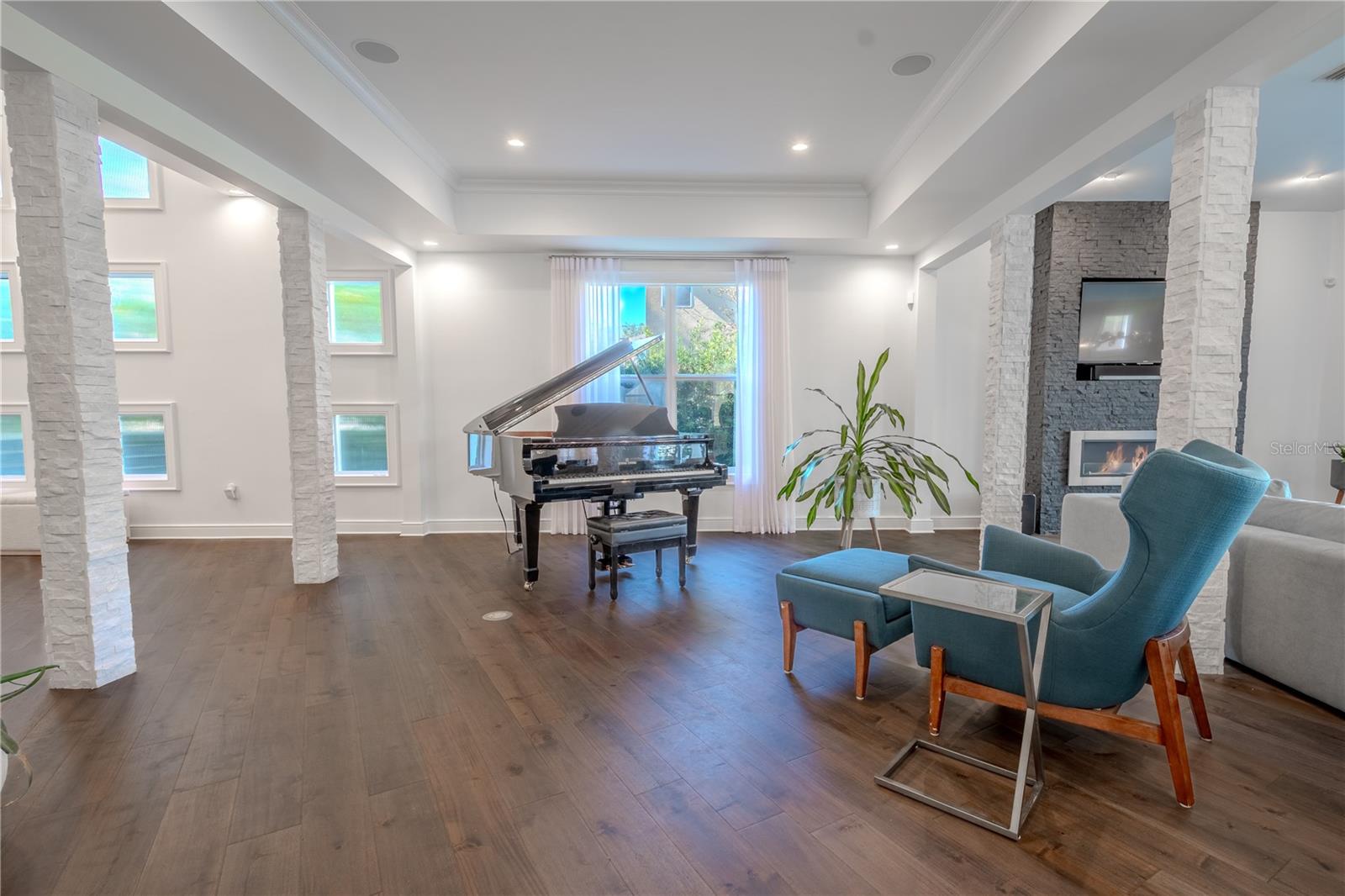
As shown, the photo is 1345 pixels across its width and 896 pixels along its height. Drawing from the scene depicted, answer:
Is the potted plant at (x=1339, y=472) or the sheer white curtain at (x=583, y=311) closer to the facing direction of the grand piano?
the potted plant

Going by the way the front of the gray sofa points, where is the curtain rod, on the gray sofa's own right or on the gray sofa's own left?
on the gray sofa's own left

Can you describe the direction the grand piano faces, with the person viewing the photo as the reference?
facing the viewer and to the right of the viewer

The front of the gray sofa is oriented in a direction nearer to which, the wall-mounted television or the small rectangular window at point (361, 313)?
the wall-mounted television

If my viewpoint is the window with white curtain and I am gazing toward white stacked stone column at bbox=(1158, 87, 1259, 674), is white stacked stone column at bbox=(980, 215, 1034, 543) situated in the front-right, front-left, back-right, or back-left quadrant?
front-left

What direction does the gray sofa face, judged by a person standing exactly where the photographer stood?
facing away from the viewer and to the right of the viewer

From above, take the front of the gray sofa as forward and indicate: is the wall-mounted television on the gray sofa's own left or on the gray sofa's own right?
on the gray sofa's own left

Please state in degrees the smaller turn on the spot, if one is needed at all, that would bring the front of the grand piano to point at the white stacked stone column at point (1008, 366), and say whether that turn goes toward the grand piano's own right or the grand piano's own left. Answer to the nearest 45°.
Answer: approximately 45° to the grand piano's own left

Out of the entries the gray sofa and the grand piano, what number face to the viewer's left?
0

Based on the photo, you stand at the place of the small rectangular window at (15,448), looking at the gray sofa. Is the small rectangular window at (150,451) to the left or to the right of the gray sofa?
left

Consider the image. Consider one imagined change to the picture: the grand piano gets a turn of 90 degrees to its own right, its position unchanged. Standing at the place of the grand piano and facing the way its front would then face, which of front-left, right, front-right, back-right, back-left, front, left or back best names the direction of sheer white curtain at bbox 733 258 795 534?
back

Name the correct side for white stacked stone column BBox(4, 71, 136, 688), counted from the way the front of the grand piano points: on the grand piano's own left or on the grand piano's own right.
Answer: on the grand piano's own right

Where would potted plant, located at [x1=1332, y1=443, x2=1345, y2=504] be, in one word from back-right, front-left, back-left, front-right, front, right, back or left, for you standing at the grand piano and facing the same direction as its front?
front-left

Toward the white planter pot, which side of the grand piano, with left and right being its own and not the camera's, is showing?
left

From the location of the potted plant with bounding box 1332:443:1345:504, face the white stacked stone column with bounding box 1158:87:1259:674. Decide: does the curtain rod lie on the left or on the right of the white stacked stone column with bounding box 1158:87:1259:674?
right

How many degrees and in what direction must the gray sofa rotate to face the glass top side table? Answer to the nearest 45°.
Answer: approximately 180°
